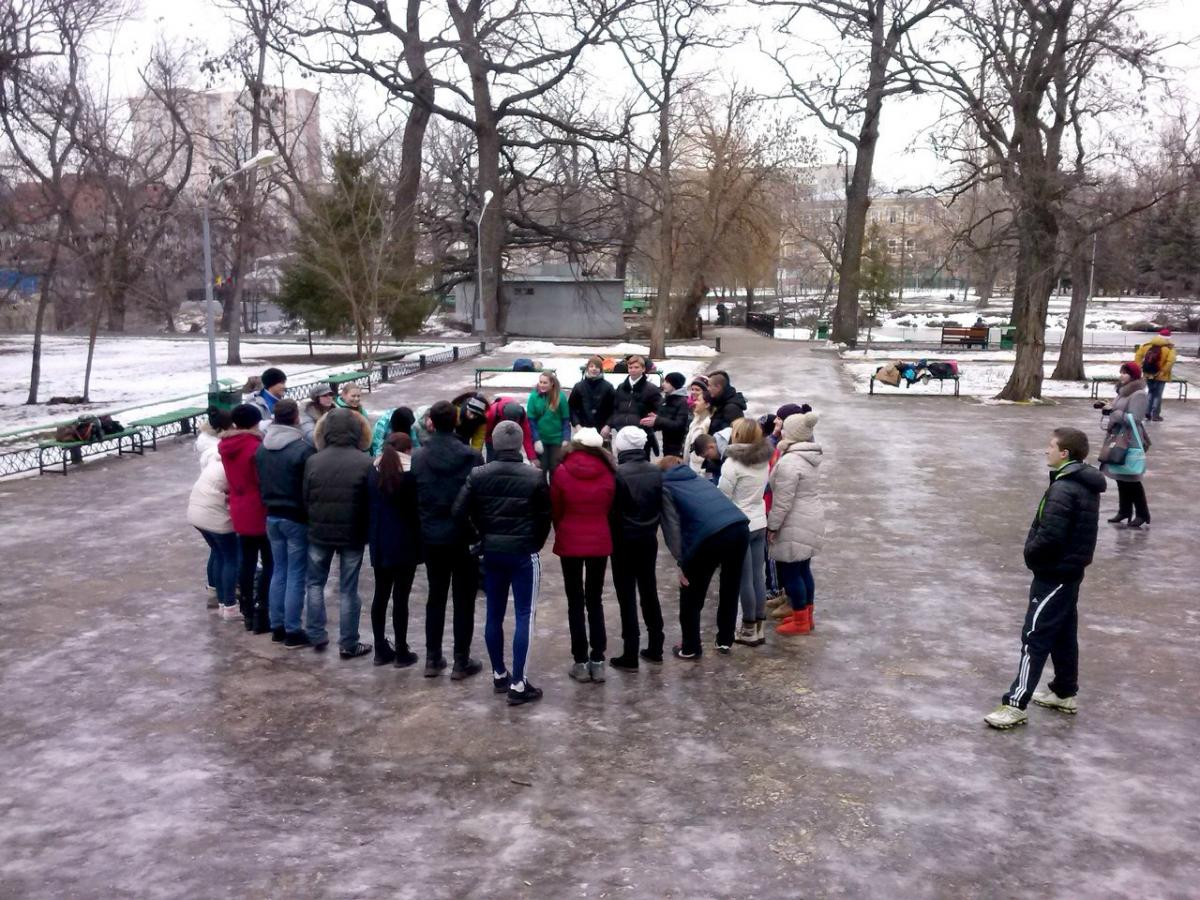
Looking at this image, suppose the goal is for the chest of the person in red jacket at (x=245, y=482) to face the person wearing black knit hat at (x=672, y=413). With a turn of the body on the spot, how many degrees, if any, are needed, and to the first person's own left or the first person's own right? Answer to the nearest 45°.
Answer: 0° — they already face them

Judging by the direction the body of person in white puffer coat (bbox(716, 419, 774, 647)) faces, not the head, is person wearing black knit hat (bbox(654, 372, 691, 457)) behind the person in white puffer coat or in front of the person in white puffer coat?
in front

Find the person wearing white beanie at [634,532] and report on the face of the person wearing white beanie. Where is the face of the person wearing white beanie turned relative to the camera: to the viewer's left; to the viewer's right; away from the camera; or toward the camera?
away from the camera

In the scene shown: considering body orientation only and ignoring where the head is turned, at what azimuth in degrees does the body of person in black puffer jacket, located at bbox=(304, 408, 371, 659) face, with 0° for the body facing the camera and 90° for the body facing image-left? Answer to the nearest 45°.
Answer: approximately 180°

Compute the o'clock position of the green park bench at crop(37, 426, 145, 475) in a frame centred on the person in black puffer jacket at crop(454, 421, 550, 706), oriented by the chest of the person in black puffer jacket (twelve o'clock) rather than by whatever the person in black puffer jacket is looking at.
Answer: The green park bench is roughly at 11 o'clock from the person in black puffer jacket.

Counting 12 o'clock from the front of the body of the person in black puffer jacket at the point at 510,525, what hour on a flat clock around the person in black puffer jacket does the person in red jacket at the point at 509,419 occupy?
The person in red jacket is roughly at 12 o'clock from the person in black puffer jacket.

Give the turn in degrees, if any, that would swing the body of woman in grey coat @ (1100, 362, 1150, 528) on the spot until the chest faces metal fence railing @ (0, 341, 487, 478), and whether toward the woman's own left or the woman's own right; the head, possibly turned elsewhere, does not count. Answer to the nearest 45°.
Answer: approximately 45° to the woman's own right

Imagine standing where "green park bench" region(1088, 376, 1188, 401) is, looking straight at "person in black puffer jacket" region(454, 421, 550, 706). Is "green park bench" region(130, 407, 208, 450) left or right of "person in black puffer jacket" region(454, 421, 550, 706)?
right

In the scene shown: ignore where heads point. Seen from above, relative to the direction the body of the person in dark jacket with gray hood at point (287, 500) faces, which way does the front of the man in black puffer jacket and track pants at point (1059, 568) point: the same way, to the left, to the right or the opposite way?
to the left

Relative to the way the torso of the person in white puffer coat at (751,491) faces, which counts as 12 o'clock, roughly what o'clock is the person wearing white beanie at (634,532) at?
The person wearing white beanie is roughly at 9 o'clock from the person in white puffer coat.

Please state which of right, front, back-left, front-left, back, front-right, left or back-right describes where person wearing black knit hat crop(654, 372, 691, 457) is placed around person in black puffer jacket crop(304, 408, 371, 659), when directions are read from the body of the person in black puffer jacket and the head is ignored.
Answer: front-right

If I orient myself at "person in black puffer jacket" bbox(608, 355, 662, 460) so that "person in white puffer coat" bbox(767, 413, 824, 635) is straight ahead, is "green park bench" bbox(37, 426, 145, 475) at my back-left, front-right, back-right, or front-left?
back-right
